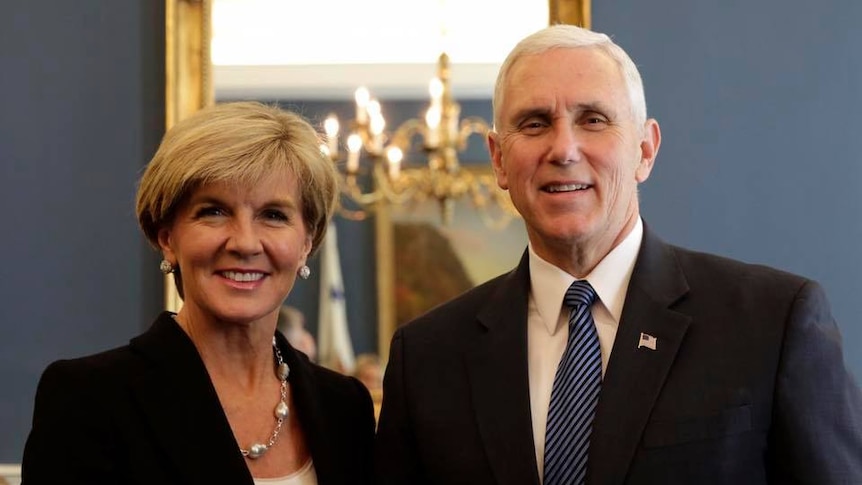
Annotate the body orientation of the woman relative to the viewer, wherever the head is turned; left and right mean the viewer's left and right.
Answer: facing the viewer and to the right of the viewer

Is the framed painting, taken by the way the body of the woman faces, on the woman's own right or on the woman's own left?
on the woman's own left

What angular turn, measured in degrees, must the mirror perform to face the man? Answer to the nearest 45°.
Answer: approximately 45° to its left

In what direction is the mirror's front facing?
toward the camera

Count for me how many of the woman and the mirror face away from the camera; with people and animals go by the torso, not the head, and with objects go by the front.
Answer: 0

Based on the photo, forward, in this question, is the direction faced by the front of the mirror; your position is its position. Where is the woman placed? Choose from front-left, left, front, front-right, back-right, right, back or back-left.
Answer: front
